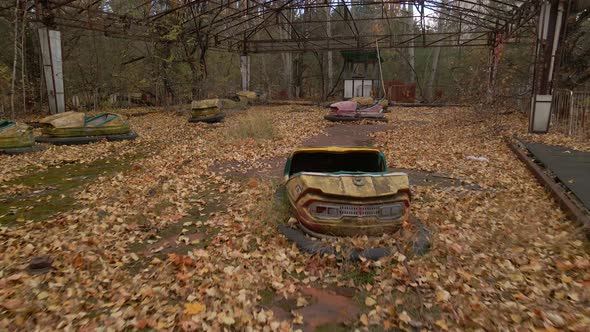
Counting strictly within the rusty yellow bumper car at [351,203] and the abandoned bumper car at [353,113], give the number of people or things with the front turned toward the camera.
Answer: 1

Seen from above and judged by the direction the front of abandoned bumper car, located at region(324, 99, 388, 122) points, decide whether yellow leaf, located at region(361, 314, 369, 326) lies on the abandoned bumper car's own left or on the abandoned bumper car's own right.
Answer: on the abandoned bumper car's own left

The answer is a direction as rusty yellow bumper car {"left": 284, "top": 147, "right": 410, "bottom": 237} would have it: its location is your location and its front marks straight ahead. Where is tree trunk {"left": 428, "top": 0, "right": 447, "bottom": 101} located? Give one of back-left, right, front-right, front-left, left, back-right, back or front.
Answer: back

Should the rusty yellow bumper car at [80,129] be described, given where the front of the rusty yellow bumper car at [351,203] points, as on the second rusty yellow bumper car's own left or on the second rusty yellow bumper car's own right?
on the second rusty yellow bumper car's own right

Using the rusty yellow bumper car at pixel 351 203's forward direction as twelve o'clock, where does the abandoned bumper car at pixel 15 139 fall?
The abandoned bumper car is roughly at 4 o'clock from the rusty yellow bumper car.

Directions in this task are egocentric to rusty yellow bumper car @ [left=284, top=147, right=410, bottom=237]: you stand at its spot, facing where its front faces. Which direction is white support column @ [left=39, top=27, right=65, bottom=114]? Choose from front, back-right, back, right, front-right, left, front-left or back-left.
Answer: back-right

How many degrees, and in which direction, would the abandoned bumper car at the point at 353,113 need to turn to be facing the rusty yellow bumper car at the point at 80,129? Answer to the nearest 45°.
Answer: approximately 45° to its left

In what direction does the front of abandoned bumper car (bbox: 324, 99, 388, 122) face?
to the viewer's left

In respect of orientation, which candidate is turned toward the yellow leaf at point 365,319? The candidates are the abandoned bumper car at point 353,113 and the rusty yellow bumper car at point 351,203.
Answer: the rusty yellow bumper car

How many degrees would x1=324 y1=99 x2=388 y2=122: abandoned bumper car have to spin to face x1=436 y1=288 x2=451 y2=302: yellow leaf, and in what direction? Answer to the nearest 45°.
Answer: approximately 90° to its left

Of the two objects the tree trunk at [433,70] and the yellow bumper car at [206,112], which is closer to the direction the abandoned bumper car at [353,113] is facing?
the yellow bumper car
